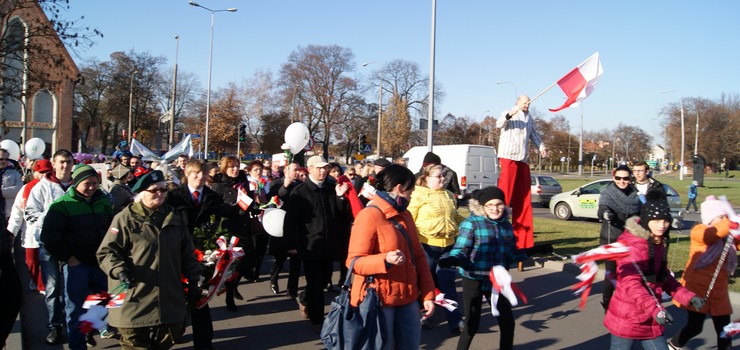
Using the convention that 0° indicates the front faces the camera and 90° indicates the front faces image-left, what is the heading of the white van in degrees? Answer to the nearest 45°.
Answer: approximately 135°

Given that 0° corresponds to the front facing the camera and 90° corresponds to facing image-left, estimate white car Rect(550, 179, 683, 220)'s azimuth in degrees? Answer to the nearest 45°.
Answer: approximately 90°

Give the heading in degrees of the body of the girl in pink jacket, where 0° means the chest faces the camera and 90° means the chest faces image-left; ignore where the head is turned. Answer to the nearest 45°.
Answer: approximately 315°

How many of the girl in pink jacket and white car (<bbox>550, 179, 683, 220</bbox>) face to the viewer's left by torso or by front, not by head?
1

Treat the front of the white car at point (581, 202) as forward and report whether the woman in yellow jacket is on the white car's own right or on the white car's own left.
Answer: on the white car's own left

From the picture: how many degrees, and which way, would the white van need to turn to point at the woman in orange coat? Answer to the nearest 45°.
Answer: approximately 135° to its left

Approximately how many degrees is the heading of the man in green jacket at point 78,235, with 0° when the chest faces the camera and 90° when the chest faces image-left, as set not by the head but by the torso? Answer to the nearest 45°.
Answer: approximately 315°

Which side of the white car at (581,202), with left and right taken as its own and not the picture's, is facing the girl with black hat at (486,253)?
left

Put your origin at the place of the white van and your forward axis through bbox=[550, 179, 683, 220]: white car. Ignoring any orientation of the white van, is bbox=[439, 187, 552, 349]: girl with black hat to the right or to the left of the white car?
right

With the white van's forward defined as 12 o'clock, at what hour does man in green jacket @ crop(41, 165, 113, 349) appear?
The man in green jacket is roughly at 8 o'clock from the white van.

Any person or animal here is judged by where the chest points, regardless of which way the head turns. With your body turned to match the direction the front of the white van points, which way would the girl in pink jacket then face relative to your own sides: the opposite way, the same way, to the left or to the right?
the opposite way

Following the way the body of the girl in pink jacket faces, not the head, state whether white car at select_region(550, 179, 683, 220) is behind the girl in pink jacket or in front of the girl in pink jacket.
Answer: behind

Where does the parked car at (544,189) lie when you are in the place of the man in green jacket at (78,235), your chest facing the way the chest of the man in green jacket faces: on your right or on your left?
on your left
